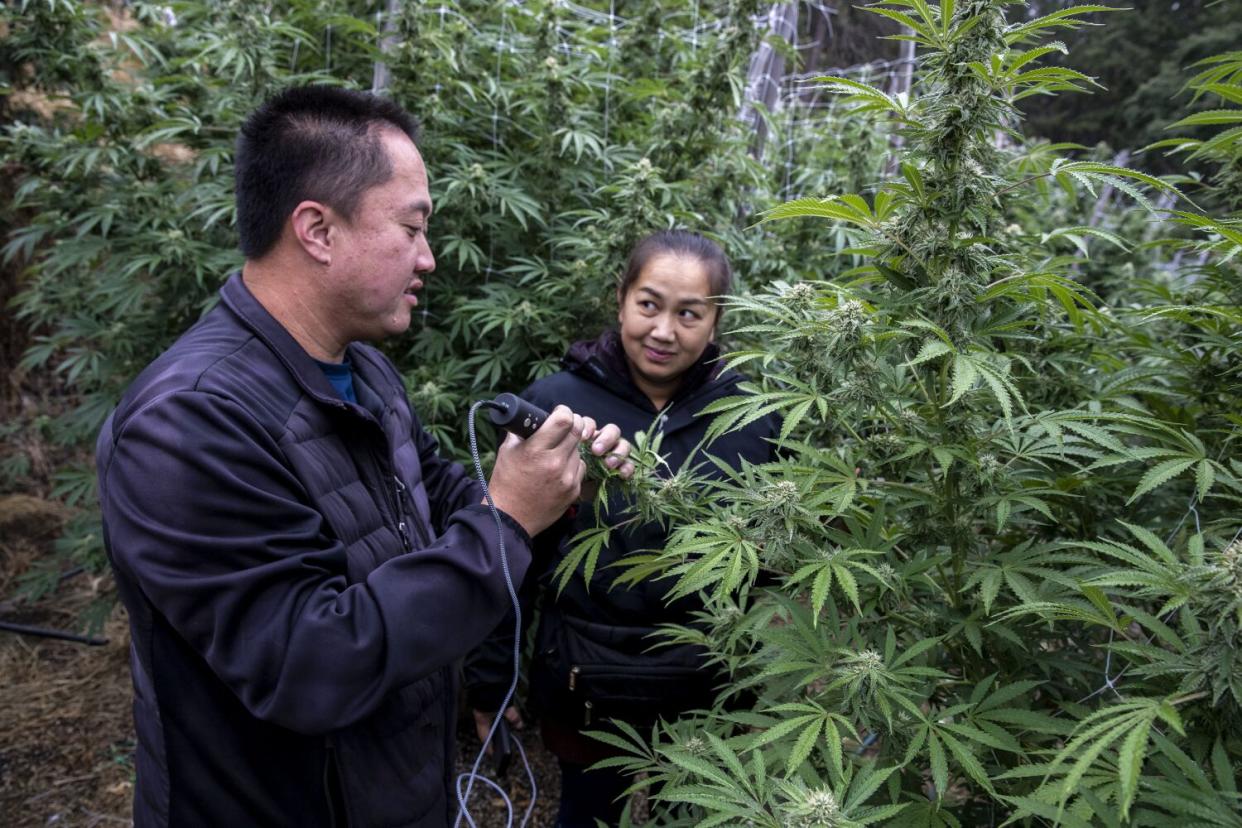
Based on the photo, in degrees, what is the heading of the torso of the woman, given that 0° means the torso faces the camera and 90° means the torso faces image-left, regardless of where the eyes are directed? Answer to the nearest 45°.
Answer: approximately 0°

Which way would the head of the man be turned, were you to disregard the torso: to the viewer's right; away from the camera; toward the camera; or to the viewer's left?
to the viewer's right

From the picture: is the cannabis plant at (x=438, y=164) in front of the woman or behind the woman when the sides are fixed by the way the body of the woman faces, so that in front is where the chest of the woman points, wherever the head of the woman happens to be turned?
behind

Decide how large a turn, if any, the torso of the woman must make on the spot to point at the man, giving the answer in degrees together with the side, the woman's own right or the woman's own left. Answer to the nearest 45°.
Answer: approximately 45° to the woman's own right

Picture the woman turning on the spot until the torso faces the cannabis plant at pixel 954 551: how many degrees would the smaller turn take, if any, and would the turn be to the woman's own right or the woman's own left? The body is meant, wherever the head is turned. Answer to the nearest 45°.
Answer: approximately 45° to the woman's own left
